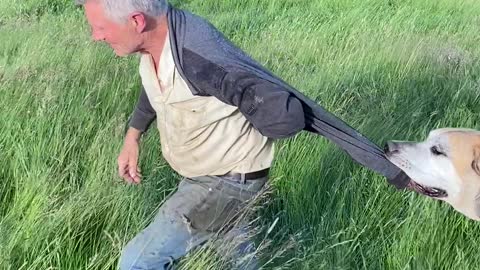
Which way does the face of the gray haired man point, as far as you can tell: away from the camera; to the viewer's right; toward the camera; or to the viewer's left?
to the viewer's left

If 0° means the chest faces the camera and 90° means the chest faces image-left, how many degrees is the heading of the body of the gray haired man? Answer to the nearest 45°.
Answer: approximately 45°
